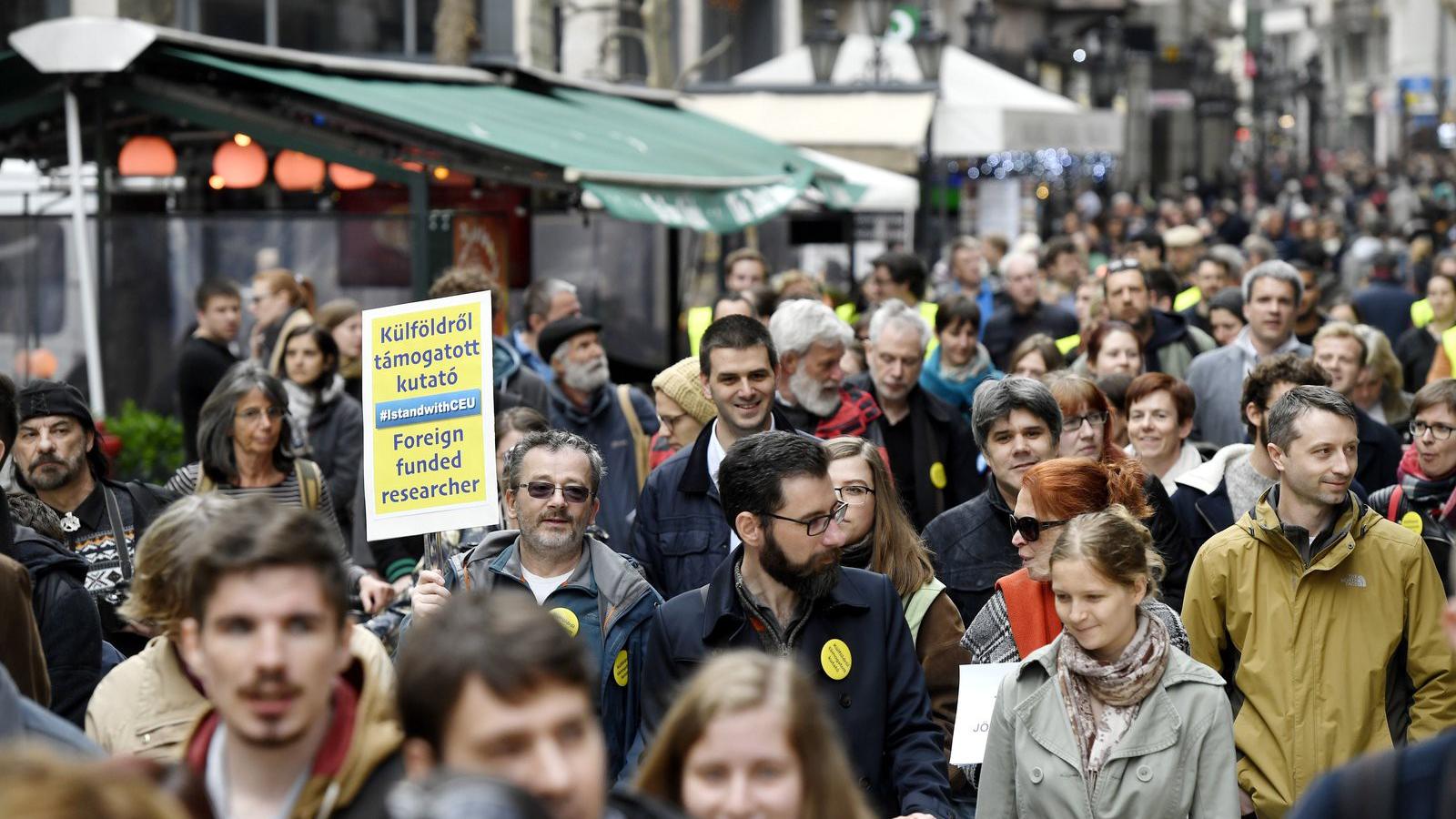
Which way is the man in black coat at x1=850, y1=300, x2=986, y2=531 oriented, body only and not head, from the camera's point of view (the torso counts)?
toward the camera

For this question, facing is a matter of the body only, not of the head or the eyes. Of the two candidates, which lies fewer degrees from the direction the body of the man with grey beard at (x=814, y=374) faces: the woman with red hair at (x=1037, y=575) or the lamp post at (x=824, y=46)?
the woman with red hair

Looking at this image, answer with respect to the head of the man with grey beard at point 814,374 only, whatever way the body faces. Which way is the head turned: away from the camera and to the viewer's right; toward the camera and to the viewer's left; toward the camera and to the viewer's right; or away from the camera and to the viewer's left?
toward the camera and to the viewer's right

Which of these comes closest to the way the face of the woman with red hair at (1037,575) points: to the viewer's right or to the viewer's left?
to the viewer's left

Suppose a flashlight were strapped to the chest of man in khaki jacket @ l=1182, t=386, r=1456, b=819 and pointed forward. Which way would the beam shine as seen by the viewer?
toward the camera

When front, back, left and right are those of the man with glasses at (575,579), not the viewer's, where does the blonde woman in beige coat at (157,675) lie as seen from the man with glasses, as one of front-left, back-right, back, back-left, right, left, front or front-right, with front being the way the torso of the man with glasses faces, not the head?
front-right

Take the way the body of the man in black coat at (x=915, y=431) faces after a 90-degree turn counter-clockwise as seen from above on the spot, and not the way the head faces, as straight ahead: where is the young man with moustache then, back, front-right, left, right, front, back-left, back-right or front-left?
right

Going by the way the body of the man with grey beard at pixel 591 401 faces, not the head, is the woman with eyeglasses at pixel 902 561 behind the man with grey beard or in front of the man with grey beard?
in front

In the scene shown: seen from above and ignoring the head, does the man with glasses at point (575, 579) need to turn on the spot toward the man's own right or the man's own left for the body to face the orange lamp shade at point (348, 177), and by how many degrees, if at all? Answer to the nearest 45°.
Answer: approximately 180°

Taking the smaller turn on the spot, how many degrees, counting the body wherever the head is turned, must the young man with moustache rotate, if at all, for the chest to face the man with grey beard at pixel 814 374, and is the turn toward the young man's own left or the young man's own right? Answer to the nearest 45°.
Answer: approximately 135° to the young man's own left

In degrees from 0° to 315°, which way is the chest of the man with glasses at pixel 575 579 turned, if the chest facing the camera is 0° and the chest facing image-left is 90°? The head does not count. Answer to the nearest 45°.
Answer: approximately 0°

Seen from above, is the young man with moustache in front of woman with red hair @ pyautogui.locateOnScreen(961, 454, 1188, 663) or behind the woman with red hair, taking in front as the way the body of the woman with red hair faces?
in front

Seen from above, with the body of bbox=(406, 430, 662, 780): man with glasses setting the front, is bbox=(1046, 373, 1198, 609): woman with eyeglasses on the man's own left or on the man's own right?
on the man's own left

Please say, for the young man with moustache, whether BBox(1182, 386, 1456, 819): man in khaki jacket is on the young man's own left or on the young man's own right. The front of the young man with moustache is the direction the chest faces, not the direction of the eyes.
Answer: on the young man's own left

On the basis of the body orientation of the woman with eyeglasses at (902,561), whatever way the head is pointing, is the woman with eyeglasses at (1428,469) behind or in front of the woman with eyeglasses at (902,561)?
behind
